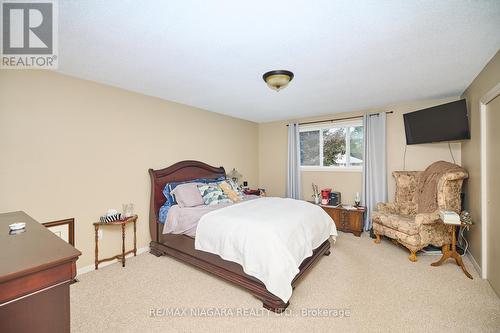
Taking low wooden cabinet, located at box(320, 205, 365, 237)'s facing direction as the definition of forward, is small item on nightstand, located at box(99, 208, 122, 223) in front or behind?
in front

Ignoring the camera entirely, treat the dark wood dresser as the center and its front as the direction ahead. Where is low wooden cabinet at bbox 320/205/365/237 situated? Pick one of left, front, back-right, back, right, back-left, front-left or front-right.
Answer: front-left

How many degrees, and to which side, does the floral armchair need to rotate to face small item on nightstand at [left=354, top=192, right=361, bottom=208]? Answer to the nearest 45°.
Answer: approximately 90° to its right

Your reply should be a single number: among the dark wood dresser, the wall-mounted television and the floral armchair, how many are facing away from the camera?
0

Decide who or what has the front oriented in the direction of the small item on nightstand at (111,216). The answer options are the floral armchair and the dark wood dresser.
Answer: the floral armchair

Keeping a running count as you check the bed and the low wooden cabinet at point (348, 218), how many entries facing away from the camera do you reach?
0

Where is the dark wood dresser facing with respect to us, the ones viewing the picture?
facing the viewer and to the right of the viewer

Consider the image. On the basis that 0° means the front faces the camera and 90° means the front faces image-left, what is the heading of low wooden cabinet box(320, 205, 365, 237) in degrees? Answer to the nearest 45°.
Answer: approximately 45°

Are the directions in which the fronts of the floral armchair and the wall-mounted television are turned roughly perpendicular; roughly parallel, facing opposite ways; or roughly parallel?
roughly parallel

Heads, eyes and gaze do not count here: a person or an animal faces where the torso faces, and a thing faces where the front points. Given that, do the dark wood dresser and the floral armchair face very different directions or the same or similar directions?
very different directions

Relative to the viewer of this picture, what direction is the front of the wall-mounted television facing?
facing the viewer and to the left of the viewer

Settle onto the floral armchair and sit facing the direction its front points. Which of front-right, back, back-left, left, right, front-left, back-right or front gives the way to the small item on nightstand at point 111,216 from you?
front

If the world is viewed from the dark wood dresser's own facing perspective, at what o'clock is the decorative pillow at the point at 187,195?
The decorative pillow is roughly at 9 o'clock from the dark wood dresser.

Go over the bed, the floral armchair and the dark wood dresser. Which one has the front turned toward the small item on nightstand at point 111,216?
the floral armchair

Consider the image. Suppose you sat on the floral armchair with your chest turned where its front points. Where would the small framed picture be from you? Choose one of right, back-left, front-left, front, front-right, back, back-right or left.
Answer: front

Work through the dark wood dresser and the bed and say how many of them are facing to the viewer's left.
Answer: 0

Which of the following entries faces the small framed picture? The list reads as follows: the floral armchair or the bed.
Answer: the floral armchair

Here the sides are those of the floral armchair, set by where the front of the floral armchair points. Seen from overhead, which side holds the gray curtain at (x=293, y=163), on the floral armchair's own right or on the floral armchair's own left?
on the floral armchair's own right
